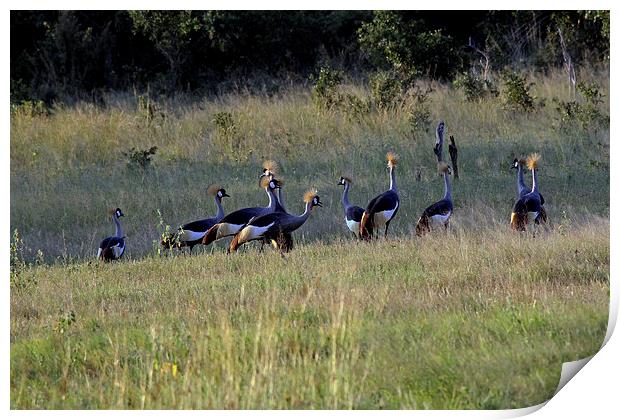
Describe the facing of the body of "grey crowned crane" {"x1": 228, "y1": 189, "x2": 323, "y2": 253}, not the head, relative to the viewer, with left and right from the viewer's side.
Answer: facing to the right of the viewer

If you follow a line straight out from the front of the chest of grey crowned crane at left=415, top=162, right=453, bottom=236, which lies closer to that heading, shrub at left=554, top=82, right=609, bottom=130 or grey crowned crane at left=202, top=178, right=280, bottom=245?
the shrub

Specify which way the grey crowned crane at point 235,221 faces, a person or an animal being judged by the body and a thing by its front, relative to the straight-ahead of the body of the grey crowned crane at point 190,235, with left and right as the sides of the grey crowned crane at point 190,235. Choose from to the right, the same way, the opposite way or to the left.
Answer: the same way

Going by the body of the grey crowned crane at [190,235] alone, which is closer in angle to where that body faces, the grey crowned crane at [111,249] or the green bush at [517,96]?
the green bush

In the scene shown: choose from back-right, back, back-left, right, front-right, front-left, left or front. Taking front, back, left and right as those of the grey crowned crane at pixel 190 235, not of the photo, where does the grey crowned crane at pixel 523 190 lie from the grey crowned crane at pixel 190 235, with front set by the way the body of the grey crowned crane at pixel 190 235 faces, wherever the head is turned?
front

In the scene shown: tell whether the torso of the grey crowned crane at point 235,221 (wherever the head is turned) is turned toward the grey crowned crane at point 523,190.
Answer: yes

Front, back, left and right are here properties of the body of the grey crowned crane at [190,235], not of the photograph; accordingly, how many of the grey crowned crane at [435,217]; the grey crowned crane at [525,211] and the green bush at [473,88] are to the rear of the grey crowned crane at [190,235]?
0

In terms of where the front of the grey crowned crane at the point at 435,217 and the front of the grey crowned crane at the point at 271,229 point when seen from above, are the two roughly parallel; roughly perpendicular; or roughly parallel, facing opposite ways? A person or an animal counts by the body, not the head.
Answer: roughly parallel

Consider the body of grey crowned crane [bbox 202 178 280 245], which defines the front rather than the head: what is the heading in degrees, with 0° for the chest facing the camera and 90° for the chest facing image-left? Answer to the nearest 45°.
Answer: approximately 270°

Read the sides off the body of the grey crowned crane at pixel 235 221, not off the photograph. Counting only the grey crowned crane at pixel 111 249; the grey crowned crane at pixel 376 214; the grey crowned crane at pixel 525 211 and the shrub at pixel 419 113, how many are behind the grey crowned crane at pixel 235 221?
1

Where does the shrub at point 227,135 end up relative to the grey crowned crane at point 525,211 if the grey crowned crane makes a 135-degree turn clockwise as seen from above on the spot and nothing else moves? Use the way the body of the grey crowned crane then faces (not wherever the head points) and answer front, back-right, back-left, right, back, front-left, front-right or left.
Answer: back-right

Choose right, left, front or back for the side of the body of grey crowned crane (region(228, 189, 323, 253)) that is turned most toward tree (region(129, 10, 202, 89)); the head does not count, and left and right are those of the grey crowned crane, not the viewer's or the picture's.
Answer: left

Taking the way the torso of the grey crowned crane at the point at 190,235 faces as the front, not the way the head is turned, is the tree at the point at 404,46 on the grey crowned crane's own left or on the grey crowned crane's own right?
on the grey crowned crane's own left

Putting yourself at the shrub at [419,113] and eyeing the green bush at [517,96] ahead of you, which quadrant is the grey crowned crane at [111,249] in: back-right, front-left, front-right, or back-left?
back-right

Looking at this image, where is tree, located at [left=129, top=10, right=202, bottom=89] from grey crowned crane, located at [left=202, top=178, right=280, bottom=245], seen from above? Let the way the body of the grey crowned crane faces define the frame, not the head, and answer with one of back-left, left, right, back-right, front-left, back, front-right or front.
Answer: left
